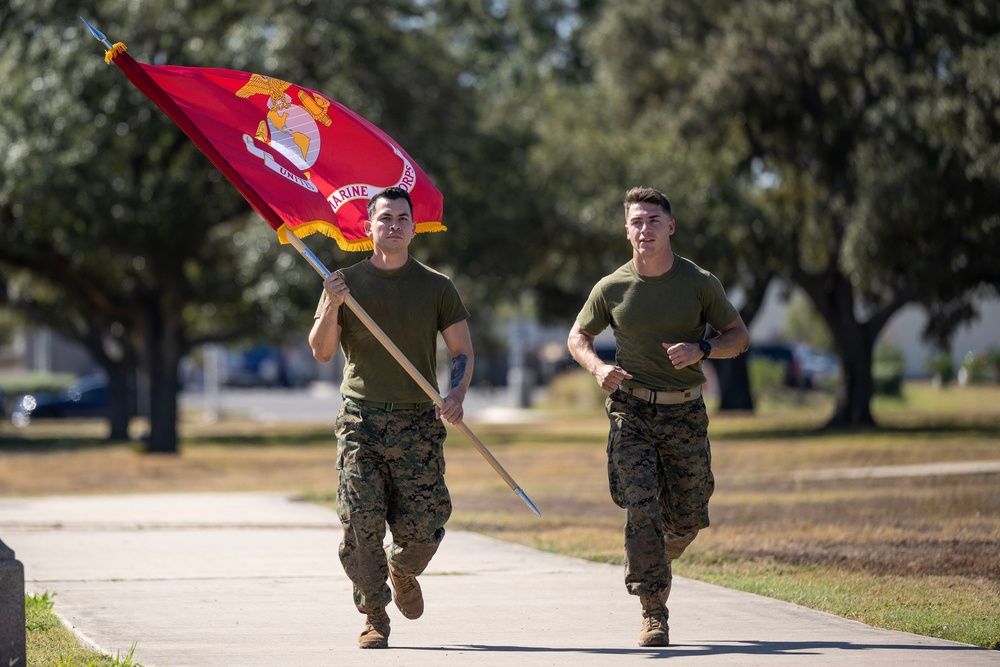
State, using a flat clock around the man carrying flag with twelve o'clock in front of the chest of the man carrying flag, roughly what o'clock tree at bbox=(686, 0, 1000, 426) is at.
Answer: The tree is roughly at 7 o'clock from the man carrying flag.

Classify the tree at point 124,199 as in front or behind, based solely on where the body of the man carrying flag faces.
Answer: behind

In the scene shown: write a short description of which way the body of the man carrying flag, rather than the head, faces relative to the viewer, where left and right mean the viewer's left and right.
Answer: facing the viewer

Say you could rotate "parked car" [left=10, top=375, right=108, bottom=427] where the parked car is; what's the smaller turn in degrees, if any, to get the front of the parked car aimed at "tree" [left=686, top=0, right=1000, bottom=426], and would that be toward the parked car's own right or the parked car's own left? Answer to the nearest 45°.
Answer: approximately 135° to the parked car's own left

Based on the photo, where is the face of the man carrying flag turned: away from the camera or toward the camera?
toward the camera

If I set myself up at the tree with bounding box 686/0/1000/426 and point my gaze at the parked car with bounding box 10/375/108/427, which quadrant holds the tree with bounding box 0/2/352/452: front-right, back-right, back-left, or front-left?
front-left

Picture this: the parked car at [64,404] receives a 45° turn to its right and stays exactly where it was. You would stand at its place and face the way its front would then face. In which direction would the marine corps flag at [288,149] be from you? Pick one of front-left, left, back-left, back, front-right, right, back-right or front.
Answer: back-left

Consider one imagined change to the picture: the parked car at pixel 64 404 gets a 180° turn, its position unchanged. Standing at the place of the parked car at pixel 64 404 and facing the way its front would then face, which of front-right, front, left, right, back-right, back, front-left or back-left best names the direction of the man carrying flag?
right

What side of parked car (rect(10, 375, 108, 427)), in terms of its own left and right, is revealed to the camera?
left

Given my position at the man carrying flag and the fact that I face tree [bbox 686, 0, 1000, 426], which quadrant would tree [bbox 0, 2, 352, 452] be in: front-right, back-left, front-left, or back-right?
front-left
